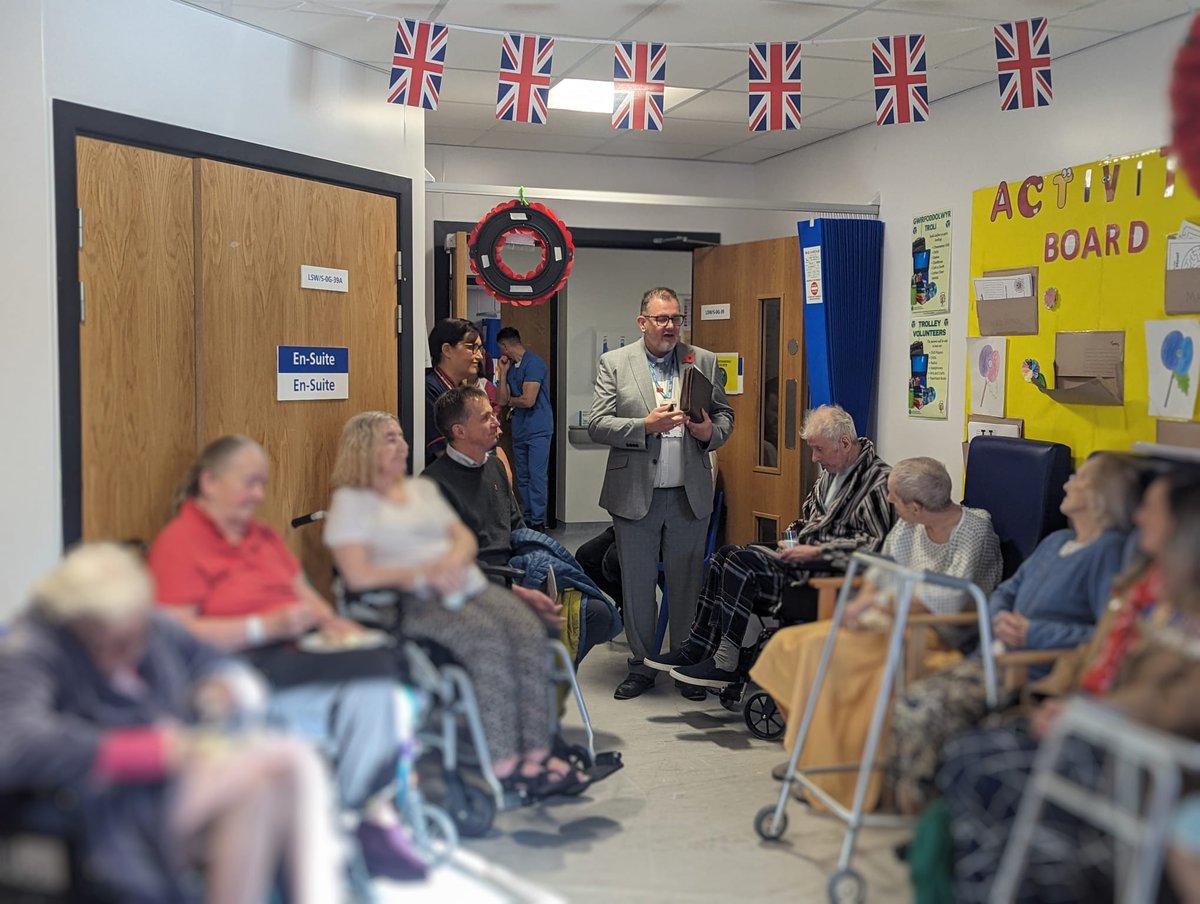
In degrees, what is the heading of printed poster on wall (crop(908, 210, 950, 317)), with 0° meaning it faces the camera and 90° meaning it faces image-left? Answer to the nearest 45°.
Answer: approximately 45°

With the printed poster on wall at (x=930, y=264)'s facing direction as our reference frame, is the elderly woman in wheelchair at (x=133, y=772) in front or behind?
in front

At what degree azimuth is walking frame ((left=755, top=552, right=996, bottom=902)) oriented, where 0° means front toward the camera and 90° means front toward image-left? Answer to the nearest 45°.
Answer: approximately 45°

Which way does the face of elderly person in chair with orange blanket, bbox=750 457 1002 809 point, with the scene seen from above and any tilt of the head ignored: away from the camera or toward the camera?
away from the camera

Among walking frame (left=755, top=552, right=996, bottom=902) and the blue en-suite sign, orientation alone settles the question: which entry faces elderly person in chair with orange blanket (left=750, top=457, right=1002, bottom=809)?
the blue en-suite sign

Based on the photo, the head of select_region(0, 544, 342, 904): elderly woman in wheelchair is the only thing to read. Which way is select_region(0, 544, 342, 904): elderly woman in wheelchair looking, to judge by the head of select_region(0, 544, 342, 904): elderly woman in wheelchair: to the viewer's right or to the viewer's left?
to the viewer's right

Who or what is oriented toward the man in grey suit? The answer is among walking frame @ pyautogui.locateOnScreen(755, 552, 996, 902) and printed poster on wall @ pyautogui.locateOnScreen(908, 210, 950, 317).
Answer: the printed poster on wall

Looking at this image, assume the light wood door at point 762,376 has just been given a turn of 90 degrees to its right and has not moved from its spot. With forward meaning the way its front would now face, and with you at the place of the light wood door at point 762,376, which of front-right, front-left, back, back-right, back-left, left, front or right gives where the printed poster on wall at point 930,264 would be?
back

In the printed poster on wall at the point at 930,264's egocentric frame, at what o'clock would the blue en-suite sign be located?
The blue en-suite sign is roughly at 12 o'clock from the printed poster on wall.
